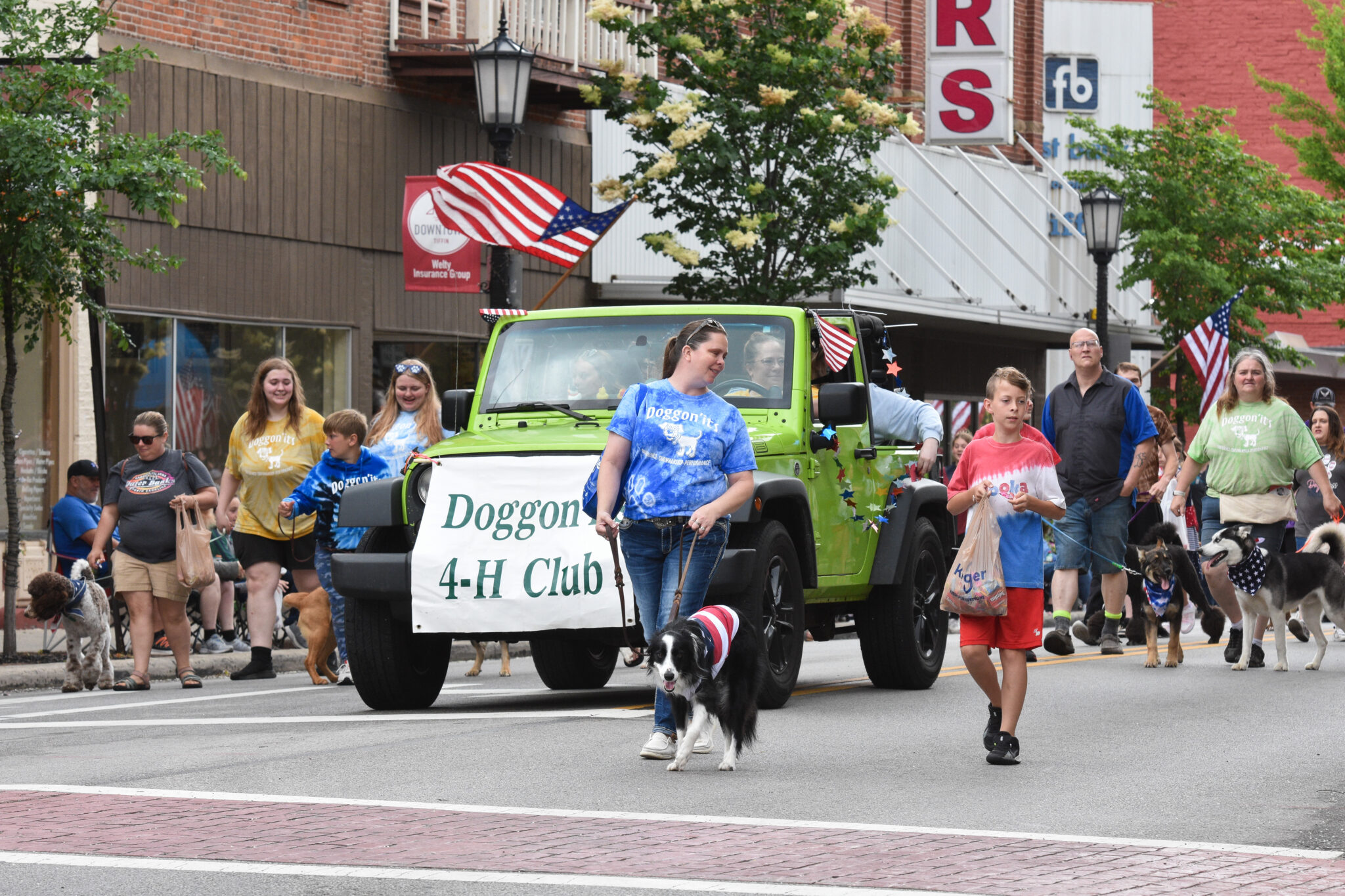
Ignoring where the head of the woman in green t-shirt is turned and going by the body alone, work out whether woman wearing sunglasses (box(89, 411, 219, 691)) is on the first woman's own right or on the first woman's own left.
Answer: on the first woman's own right

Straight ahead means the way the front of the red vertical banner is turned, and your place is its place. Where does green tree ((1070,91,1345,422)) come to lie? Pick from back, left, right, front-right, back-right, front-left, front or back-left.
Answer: back-left

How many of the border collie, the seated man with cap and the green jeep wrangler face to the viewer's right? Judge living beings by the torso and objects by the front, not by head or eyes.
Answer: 1

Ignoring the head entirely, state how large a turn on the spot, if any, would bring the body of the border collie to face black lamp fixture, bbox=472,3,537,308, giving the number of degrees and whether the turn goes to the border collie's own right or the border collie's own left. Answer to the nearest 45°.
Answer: approximately 135° to the border collie's own right

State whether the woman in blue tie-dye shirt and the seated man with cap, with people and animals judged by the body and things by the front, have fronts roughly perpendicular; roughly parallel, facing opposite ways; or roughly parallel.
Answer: roughly perpendicular

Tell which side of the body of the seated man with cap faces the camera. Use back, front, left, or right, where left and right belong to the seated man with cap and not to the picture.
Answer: right

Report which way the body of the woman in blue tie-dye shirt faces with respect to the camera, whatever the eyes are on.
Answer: toward the camera

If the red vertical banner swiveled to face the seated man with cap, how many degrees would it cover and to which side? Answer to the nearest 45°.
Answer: approximately 45° to its right

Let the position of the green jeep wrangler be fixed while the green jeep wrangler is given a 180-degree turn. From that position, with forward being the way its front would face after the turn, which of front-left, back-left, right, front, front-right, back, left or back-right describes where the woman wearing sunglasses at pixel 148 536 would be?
left
